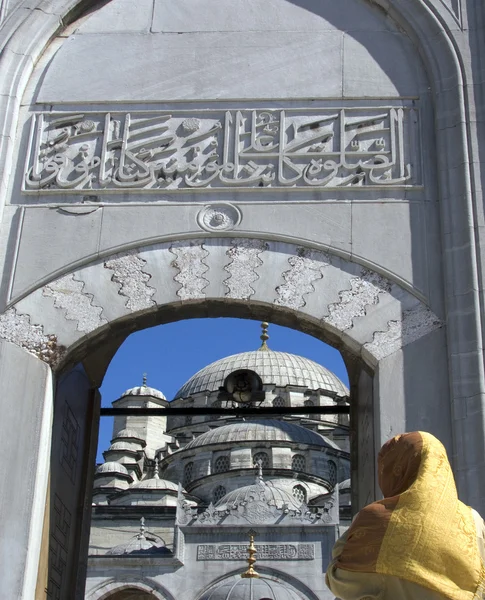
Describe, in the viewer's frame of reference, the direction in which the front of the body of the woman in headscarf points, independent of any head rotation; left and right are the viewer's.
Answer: facing away from the viewer and to the left of the viewer

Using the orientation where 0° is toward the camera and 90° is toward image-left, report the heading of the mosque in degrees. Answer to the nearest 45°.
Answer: approximately 0°
